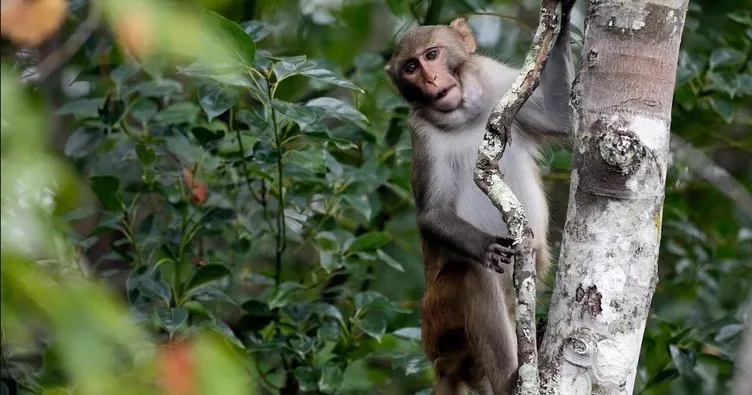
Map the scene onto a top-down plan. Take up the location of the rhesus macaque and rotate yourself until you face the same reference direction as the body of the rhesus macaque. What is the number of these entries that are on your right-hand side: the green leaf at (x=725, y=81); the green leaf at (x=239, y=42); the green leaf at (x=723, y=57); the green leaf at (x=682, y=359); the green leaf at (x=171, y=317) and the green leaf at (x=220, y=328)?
3

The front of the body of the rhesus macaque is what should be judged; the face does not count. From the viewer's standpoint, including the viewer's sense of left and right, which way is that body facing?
facing the viewer and to the right of the viewer

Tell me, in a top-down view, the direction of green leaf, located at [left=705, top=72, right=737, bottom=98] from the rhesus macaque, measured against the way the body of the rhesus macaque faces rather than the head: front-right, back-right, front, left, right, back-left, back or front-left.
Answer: left

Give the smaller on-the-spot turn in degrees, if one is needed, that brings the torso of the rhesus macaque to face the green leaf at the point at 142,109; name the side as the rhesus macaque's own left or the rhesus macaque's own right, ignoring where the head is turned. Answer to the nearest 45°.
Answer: approximately 135° to the rhesus macaque's own right

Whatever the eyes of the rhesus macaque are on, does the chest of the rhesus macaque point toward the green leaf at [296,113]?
no

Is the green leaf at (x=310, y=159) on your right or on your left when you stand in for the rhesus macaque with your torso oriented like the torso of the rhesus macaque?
on your right

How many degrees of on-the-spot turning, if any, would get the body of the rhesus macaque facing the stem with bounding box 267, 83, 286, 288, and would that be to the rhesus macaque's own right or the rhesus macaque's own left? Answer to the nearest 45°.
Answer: approximately 135° to the rhesus macaque's own right

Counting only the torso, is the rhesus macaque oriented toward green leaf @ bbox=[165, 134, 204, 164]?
no

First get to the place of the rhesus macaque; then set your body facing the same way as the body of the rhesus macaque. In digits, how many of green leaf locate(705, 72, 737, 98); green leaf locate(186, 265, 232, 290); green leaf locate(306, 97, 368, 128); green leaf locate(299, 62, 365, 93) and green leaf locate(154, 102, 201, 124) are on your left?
1

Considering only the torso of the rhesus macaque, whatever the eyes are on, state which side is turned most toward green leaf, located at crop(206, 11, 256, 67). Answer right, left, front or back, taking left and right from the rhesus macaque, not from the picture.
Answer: right

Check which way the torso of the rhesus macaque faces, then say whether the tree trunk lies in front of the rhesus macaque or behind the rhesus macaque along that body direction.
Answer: in front

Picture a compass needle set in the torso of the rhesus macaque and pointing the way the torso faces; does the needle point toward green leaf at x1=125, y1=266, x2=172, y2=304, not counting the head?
no

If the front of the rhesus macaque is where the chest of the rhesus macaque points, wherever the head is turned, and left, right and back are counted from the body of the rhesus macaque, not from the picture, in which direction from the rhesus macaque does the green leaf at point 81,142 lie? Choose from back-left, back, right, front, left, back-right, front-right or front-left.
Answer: back-right
